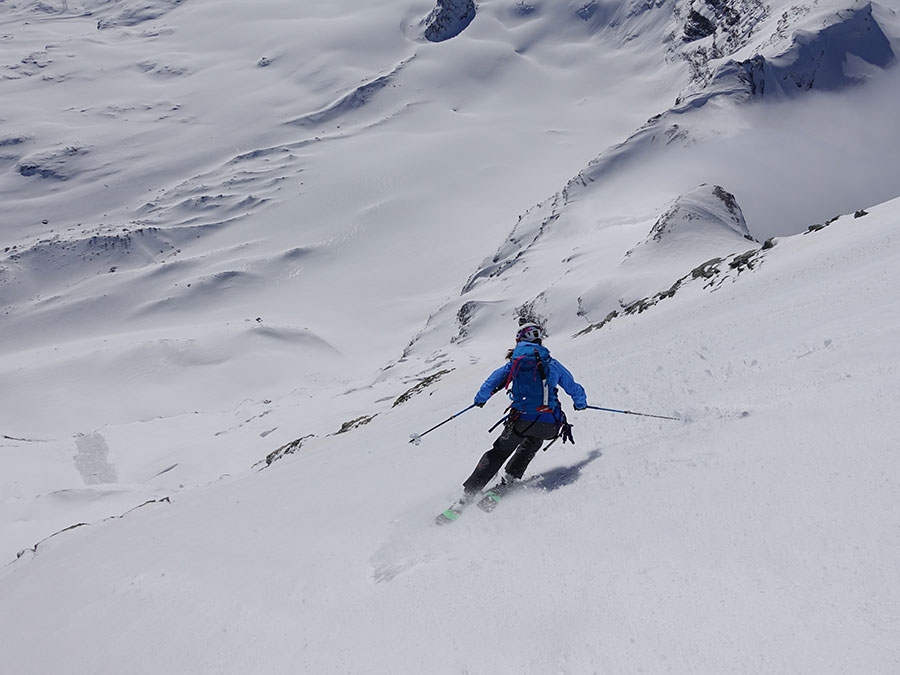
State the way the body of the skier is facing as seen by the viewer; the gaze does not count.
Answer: away from the camera

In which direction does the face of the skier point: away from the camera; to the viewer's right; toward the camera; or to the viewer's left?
away from the camera
